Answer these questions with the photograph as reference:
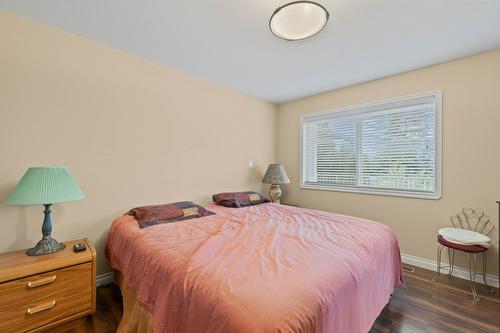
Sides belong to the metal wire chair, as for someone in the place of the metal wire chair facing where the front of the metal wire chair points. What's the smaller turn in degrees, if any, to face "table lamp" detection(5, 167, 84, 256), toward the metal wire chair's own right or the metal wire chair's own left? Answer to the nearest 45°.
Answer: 0° — it already faces it

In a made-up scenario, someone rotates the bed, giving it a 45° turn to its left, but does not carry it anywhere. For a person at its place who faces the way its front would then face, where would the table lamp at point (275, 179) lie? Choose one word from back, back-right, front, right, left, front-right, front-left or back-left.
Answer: left

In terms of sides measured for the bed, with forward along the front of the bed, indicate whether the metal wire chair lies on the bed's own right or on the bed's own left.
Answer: on the bed's own left

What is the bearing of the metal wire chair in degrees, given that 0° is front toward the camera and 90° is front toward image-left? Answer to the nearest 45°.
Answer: approximately 45°

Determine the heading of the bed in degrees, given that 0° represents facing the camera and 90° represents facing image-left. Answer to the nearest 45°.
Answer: approximately 315°
